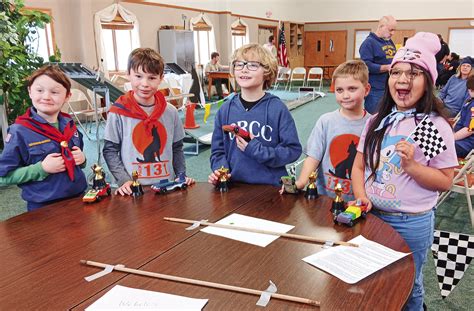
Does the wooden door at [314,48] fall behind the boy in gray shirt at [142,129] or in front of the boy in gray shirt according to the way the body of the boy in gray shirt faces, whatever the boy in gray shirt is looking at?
behind

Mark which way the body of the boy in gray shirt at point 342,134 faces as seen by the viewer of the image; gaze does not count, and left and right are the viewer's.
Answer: facing the viewer

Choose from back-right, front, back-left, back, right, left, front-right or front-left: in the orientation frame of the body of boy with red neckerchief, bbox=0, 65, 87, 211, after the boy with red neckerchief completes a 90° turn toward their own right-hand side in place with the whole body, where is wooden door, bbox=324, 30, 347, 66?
back

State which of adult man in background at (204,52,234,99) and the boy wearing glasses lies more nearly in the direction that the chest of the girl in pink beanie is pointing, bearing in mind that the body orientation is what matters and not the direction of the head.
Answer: the boy wearing glasses

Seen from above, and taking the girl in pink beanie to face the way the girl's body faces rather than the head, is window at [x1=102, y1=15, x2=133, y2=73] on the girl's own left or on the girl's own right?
on the girl's own right

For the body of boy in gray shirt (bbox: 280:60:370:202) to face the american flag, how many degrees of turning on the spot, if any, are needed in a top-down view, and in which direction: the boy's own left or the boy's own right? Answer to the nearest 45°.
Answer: approximately 180°

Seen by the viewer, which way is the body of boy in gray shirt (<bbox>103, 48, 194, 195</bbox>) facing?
toward the camera

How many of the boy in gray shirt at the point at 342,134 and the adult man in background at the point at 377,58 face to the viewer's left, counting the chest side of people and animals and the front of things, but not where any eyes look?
0

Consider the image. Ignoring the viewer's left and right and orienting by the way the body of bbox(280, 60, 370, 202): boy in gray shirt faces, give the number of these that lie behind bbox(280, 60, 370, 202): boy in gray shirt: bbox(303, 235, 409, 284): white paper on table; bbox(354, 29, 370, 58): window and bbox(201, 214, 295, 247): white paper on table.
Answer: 1

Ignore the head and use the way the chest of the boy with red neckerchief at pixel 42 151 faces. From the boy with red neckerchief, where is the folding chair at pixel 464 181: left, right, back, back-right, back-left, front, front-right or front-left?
front-left

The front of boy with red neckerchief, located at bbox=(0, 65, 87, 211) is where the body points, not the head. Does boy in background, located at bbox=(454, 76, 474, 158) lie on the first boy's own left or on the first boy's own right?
on the first boy's own left

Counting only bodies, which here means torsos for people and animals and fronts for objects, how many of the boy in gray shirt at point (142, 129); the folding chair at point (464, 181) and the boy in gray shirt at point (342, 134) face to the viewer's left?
1

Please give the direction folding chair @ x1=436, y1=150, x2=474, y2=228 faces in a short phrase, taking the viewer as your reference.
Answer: facing to the left of the viewer

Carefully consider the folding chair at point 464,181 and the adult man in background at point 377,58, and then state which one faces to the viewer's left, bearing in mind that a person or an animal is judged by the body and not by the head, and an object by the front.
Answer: the folding chair

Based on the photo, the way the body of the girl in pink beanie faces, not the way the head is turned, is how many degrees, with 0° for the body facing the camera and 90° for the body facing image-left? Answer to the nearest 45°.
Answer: approximately 45°

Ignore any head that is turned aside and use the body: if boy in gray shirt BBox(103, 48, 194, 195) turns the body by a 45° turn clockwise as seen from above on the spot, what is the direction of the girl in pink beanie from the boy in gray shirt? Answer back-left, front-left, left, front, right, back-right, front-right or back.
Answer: left
